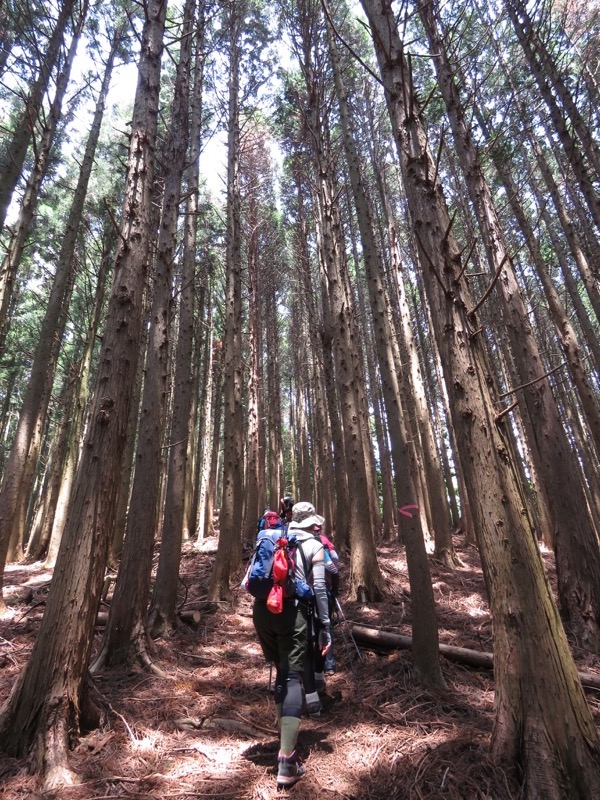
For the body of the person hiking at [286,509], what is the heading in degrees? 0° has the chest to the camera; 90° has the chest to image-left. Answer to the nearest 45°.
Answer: approximately 180°

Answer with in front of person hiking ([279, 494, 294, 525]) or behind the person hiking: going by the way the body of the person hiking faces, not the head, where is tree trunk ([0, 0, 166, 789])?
behind

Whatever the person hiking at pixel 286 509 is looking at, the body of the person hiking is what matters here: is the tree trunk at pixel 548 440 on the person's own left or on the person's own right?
on the person's own right

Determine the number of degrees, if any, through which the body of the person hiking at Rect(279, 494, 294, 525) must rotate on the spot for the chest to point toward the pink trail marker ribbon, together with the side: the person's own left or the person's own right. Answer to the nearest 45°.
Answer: approximately 135° to the person's own right

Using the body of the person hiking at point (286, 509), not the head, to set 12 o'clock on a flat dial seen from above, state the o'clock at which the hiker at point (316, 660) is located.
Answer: The hiker is roughly at 6 o'clock from the person hiking.

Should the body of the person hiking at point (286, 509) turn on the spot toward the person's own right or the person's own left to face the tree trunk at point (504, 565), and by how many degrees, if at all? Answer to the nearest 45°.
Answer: approximately 180°

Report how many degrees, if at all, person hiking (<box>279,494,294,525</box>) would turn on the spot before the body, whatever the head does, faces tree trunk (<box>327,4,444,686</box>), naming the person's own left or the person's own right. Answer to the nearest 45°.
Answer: approximately 135° to the person's own right
